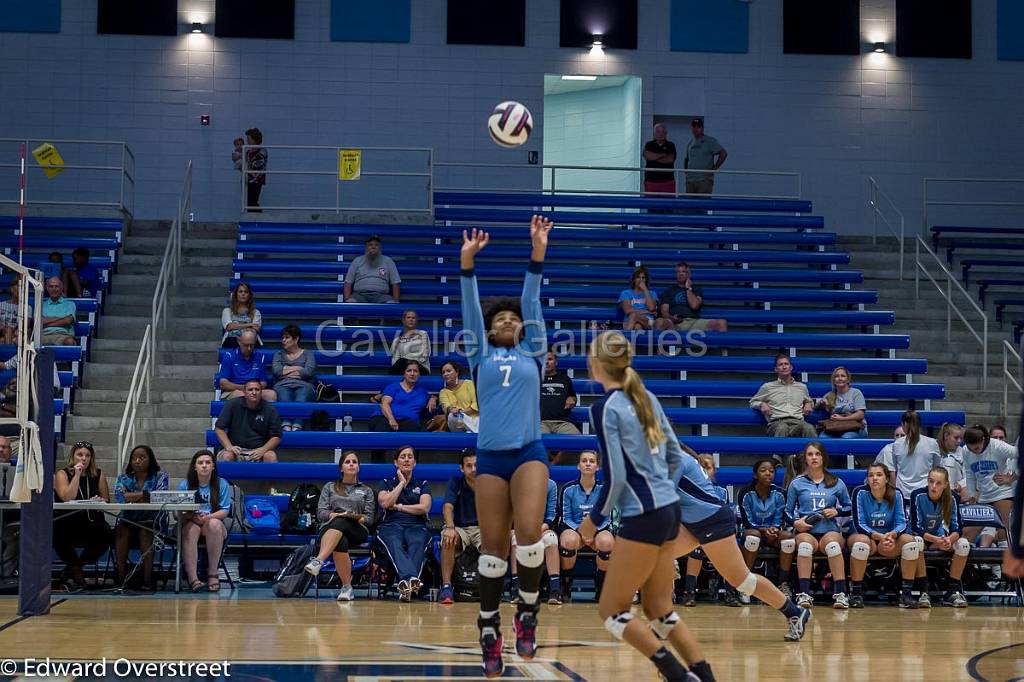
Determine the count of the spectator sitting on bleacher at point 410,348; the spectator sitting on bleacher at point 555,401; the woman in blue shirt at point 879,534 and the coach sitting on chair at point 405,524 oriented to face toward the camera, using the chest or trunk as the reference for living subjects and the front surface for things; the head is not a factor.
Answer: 4

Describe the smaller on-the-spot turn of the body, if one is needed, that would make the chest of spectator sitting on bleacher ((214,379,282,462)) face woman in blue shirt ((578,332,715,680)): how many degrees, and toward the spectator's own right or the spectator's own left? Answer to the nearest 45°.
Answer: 0° — they already face them

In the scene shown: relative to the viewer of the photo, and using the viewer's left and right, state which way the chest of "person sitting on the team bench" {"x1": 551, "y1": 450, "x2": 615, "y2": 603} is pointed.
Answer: facing the viewer

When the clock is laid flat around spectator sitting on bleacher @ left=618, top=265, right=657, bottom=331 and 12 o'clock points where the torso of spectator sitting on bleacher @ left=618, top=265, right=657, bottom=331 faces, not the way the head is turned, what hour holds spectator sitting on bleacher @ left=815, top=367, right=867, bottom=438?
spectator sitting on bleacher @ left=815, top=367, right=867, bottom=438 is roughly at 10 o'clock from spectator sitting on bleacher @ left=618, top=265, right=657, bottom=331.

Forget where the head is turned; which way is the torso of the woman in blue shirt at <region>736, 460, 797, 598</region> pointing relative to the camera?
toward the camera

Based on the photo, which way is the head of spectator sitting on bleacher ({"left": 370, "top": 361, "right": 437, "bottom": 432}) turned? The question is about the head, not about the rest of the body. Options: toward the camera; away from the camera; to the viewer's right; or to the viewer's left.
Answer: toward the camera

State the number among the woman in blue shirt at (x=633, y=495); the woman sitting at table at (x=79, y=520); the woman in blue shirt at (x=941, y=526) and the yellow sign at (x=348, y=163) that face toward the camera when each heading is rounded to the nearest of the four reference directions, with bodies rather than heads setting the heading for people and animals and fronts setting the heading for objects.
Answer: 3

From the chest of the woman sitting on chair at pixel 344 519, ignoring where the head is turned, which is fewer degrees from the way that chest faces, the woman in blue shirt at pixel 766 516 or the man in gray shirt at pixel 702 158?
the woman in blue shirt

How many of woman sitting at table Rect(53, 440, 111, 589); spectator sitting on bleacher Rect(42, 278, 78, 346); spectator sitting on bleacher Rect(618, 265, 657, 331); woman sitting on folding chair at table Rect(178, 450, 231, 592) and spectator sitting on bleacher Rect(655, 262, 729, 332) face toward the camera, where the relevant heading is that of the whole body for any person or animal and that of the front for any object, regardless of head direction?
5

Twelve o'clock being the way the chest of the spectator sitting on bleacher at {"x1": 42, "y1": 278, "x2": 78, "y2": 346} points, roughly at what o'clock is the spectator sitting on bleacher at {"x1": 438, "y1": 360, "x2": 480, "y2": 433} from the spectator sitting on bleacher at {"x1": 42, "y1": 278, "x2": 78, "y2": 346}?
the spectator sitting on bleacher at {"x1": 438, "y1": 360, "x2": 480, "y2": 433} is roughly at 10 o'clock from the spectator sitting on bleacher at {"x1": 42, "y1": 278, "x2": 78, "y2": 346}.

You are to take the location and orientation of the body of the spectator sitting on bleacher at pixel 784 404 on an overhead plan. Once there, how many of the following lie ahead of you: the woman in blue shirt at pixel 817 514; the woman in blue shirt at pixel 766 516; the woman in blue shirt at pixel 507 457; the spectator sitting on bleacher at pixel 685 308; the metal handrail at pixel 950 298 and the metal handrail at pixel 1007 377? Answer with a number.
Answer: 3

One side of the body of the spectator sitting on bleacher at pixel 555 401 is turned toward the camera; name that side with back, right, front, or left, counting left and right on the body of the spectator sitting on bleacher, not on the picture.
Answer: front

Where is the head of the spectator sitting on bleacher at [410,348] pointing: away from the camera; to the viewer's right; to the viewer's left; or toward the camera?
toward the camera

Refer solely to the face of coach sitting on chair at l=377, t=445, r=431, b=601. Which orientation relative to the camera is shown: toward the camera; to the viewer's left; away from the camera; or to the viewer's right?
toward the camera

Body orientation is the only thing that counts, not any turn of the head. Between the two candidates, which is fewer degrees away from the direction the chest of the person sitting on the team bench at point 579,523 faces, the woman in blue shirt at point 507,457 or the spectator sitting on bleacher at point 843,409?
the woman in blue shirt
